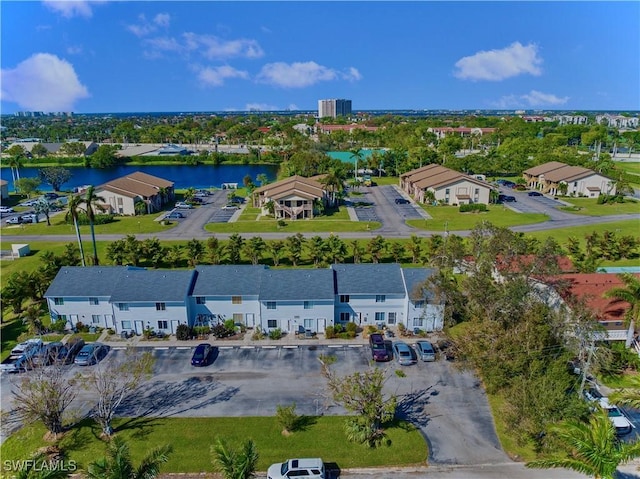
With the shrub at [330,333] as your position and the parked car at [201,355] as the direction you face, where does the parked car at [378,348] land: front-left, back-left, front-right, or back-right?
back-left

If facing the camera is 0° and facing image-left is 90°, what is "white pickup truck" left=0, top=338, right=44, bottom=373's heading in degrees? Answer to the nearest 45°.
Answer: approximately 225°

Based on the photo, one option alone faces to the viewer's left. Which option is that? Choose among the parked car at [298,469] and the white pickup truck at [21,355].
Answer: the parked car

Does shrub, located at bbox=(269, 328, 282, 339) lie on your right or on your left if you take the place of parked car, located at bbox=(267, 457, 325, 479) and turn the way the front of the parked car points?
on your right

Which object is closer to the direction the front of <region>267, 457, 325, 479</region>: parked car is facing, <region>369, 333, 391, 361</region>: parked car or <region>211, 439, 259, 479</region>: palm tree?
the palm tree

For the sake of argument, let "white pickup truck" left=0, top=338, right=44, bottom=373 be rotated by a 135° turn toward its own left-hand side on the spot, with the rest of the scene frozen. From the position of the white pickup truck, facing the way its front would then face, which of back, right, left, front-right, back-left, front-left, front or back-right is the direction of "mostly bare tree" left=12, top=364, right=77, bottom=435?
left

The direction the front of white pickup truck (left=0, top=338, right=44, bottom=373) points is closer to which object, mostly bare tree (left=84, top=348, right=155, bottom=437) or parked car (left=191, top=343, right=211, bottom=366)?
the parked car

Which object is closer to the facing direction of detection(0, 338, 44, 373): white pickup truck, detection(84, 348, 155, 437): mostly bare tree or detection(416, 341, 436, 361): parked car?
the parked car

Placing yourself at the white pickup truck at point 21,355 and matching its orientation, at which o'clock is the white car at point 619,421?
The white car is roughly at 3 o'clock from the white pickup truck.

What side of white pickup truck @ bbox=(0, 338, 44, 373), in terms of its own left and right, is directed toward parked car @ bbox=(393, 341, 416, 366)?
right

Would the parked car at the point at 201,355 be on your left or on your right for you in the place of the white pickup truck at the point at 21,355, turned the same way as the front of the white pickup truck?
on your right

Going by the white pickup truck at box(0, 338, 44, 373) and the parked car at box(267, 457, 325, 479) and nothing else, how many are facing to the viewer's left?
1

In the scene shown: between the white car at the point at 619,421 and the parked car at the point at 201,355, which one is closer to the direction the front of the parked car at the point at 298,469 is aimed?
the parked car

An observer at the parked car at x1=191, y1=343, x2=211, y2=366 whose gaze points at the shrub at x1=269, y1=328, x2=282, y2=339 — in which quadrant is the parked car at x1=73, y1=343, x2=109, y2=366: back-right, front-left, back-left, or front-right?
back-left

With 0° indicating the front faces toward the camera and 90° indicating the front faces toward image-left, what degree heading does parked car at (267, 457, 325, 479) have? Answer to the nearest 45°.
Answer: approximately 90°

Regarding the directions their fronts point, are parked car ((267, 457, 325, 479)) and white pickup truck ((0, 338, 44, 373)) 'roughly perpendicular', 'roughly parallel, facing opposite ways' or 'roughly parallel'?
roughly perpendicular

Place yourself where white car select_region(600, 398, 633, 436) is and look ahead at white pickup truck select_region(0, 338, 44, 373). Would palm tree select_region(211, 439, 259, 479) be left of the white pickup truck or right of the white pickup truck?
left
